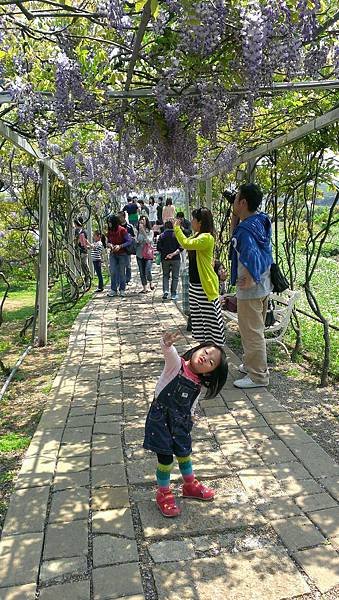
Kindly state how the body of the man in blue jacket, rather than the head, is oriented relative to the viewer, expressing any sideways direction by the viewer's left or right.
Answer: facing to the left of the viewer

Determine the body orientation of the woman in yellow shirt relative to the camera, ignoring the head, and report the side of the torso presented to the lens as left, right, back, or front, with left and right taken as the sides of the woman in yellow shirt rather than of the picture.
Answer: left

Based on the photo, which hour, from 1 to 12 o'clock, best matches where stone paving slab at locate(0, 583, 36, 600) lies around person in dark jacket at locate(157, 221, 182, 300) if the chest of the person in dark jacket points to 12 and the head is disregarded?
The stone paving slab is roughly at 6 o'clock from the person in dark jacket.

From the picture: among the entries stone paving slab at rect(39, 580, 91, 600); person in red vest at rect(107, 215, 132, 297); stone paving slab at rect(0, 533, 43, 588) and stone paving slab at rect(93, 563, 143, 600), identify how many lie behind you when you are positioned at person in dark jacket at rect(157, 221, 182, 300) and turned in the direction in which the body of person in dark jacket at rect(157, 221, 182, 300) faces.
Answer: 3

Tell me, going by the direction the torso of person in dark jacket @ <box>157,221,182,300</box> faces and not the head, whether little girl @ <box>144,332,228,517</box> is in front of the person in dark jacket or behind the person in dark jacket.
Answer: behind

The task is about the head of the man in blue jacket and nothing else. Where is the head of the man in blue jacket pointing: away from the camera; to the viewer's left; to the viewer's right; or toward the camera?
to the viewer's left

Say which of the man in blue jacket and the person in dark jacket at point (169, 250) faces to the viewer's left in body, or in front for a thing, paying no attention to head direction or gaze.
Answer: the man in blue jacket

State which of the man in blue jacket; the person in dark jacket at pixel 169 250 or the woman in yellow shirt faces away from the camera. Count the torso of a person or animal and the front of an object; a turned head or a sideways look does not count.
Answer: the person in dark jacket

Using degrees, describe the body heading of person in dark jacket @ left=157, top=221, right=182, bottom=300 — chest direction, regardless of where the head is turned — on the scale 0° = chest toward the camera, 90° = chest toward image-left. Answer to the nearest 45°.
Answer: approximately 180°

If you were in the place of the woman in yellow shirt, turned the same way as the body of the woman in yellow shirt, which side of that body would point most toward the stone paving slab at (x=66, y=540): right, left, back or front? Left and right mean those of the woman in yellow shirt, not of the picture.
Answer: left

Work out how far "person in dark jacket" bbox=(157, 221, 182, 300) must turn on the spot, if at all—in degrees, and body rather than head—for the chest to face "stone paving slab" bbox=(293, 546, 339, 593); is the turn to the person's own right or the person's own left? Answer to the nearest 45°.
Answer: approximately 180°

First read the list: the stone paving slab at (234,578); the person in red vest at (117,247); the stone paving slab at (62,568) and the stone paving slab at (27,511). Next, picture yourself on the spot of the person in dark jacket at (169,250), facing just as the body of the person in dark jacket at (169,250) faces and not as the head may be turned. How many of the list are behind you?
3

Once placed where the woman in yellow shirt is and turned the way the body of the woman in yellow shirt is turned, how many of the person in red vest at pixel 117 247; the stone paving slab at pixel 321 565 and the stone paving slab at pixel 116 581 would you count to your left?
2
